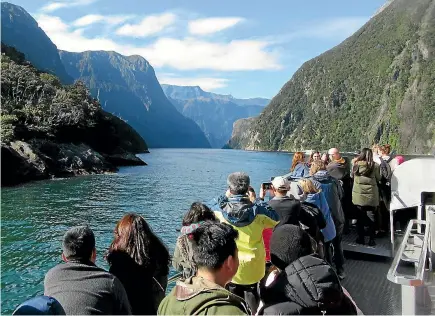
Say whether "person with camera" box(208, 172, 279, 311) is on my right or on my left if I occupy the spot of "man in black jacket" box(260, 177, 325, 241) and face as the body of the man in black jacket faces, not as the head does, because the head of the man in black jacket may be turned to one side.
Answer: on my left

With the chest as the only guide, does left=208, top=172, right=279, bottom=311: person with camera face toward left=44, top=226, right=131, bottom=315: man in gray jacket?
no

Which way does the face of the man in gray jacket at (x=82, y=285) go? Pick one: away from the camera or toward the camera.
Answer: away from the camera

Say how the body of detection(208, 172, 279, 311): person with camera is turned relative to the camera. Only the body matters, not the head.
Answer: away from the camera

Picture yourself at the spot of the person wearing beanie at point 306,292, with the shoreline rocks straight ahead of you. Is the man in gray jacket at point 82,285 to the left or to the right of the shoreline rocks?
left

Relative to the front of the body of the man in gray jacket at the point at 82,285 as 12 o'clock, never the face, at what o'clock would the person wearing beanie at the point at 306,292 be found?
The person wearing beanie is roughly at 4 o'clock from the man in gray jacket.

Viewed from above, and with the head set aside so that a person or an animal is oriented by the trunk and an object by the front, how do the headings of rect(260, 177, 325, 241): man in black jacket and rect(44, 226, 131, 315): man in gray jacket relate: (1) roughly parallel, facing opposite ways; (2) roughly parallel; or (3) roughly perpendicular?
roughly parallel

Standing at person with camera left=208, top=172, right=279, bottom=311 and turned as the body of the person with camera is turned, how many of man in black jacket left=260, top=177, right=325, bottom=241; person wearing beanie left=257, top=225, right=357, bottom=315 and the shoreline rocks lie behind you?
1

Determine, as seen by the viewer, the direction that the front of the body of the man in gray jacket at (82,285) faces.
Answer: away from the camera

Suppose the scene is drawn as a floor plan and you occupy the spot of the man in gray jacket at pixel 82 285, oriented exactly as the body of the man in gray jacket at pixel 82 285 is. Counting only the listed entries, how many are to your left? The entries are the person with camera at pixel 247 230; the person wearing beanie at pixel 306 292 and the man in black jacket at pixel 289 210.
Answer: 0

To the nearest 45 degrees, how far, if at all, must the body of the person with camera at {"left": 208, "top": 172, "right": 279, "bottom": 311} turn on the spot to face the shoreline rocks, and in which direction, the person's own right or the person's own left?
approximately 45° to the person's own left

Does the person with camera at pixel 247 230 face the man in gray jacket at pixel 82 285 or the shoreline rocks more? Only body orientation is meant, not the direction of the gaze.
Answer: the shoreline rocks

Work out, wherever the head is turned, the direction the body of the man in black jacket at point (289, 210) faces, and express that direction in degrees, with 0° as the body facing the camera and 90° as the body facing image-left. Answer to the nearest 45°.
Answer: approximately 135°

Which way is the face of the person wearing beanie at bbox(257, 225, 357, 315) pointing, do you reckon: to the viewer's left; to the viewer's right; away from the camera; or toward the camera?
away from the camera

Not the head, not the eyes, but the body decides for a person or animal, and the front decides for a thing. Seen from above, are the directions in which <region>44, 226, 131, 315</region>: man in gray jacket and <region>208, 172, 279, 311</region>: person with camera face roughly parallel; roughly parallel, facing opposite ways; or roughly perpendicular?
roughly parallel

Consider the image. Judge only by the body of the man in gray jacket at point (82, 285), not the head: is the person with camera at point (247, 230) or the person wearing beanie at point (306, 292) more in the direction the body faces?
the person with camera
